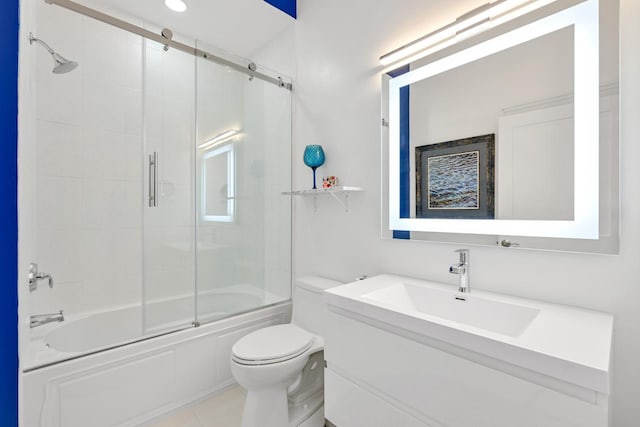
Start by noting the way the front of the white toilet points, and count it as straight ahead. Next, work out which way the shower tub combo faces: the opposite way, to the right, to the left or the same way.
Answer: to the left

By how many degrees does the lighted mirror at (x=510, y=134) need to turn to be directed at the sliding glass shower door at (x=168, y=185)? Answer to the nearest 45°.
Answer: approximately 45° to its right

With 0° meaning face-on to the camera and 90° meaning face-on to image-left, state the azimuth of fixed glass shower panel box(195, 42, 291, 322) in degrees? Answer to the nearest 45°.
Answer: approximately 315°

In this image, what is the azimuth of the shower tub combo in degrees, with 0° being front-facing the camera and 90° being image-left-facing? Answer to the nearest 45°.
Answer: approximately 315°

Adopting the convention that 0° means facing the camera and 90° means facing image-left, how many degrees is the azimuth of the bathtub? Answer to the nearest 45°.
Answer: approximately 315°

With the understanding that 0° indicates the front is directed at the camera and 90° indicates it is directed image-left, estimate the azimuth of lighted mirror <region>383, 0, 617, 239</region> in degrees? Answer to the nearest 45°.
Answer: approximately 45°

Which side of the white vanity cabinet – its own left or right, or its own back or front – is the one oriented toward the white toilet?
right

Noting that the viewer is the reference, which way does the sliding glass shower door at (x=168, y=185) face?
facing the viewer and to the right of the viewer

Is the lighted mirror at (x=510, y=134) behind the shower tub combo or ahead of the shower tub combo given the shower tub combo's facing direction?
ahead
